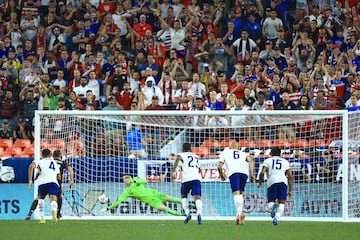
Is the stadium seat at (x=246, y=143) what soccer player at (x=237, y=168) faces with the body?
yes

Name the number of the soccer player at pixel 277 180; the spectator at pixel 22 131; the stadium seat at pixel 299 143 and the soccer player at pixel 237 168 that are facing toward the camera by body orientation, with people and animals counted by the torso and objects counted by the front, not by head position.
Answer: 2

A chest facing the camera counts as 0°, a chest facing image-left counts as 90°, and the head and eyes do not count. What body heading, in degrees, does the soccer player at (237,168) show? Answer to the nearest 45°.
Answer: approximately 180°

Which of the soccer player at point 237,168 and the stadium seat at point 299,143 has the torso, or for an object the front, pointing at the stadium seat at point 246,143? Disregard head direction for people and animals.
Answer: the soccer player

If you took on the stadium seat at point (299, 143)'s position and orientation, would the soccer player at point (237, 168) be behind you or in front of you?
in front

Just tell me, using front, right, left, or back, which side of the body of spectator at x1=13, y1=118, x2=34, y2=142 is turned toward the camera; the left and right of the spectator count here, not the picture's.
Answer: front

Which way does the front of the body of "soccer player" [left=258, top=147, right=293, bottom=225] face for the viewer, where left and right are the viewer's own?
facing away from the viewer

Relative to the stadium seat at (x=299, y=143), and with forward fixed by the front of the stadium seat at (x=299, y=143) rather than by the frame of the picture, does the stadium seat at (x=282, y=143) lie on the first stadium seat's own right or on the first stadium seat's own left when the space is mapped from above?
on the first stadium seat's own right

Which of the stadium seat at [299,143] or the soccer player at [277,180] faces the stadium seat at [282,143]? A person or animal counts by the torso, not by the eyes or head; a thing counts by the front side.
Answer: the soccer player

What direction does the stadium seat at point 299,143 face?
toward the camera

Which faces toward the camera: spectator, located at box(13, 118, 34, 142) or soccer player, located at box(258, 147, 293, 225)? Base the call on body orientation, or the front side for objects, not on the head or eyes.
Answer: the spectator

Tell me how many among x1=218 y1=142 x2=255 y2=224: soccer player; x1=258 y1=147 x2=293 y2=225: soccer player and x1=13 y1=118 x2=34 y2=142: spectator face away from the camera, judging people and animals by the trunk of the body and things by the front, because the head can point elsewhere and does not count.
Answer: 2

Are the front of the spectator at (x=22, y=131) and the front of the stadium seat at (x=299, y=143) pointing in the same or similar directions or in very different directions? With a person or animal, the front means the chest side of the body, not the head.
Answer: same or similar directions

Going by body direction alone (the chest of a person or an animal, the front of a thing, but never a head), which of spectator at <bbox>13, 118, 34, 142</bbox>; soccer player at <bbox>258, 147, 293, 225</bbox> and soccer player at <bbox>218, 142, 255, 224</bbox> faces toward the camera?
the spectator

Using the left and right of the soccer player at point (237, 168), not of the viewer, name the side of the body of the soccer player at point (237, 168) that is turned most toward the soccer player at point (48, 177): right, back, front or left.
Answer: left
